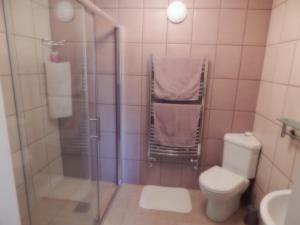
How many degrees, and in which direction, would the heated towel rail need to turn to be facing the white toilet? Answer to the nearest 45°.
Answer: approximately 90° to its left

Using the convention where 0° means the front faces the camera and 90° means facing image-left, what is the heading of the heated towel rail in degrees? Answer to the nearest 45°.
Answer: approximately 0°

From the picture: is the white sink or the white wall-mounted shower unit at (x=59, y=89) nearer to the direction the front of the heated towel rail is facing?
the white sink

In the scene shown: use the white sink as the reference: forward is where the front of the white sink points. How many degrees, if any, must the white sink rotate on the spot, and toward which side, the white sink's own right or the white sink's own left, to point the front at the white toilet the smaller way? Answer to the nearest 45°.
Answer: approximately 45° to the white sink's own right

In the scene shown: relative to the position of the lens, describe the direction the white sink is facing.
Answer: facing to the left of the viewer

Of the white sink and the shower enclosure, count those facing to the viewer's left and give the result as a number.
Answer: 1

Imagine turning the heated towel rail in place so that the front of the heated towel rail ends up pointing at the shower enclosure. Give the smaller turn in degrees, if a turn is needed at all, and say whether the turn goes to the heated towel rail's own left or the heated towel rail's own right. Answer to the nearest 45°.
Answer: approximately 90° to the heated towel rail's own right

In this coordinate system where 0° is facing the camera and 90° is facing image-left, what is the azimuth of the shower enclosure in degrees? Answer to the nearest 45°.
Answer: approximately 315°
